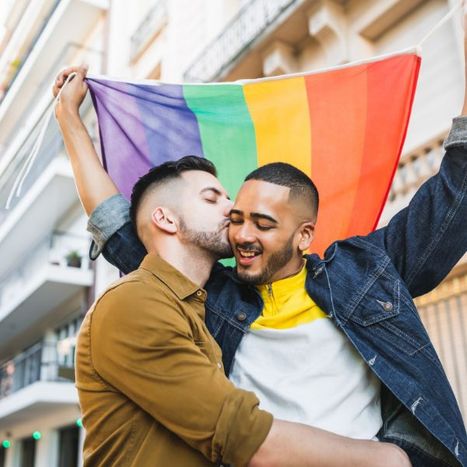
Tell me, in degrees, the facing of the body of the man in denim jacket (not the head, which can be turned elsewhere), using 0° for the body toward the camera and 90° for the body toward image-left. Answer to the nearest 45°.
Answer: approximately 45°

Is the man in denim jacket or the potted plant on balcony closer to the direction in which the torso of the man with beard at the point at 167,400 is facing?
the man in denim jacket

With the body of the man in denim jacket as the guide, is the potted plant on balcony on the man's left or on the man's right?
on the man's right

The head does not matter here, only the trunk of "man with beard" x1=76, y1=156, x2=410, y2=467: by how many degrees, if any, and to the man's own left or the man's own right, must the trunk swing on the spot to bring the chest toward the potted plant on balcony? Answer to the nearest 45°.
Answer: approximately 90° to the man's own left

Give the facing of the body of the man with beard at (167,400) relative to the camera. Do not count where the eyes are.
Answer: to the viewer's right

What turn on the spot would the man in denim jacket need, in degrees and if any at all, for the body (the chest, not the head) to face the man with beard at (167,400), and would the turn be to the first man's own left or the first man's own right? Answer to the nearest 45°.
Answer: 0° — they already face them

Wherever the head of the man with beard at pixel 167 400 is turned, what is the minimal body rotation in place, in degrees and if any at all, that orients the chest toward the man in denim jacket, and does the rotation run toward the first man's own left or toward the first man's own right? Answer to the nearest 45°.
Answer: approximately 45° to the first man's own left

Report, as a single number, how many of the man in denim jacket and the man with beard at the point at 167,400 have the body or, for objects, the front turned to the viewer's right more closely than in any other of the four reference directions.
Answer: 1

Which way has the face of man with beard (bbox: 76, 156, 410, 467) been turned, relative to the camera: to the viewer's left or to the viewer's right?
to the viewer's right
